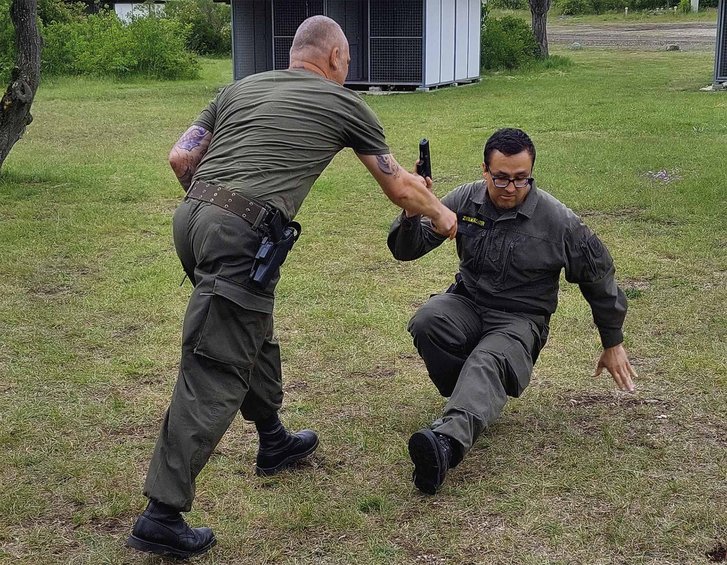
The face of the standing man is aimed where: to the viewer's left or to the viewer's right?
to the viewer's right

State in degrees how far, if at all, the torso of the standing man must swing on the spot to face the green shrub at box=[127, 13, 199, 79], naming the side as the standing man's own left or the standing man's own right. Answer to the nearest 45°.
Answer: approximately 45° to the standing man's own left

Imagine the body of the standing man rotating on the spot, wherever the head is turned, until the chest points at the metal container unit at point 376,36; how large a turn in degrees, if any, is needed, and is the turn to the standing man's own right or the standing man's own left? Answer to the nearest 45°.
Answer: approximately 45° to the standing man's own left

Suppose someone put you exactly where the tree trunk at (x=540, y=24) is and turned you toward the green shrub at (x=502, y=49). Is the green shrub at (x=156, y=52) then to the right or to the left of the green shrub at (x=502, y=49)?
right

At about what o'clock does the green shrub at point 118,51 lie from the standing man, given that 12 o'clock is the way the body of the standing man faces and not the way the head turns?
The green shrub is roughly at 10 o'clock from the standing man.

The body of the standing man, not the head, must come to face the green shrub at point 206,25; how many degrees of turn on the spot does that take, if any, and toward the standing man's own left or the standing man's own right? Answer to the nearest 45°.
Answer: approximately 45° to the standing man's own left

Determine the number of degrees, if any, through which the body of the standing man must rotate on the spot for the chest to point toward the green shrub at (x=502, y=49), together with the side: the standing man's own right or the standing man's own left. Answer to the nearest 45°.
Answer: approximately 45° to the standing man's own left

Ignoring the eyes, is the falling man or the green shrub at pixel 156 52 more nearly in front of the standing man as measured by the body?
the falling man

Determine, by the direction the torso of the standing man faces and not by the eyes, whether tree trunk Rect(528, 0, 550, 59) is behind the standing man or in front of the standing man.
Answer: in front

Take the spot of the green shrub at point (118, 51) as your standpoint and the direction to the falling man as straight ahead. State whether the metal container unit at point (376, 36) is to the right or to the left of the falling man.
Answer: left

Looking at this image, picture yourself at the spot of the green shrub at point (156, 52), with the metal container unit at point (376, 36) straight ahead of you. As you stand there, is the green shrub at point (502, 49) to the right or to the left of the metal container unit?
left

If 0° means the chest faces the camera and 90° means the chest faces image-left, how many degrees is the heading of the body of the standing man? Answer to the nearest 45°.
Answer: approximately 225°

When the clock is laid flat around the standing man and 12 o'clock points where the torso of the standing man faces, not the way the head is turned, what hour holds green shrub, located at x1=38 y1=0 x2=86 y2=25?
The green shrub is roughly at 10 o'clock from the standing man.
